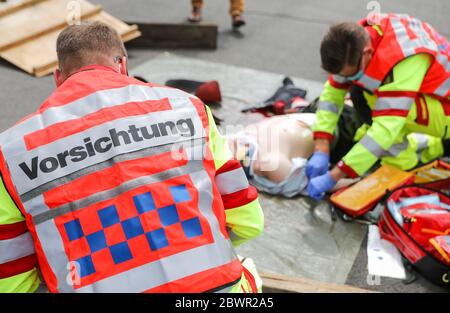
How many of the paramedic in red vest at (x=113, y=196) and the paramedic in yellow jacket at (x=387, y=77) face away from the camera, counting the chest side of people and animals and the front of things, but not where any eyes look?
1

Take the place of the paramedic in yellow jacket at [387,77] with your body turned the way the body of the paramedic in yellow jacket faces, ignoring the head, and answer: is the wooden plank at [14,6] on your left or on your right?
on your right

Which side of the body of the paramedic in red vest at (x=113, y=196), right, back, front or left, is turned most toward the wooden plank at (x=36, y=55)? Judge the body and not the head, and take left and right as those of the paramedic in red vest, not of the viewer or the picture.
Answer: front

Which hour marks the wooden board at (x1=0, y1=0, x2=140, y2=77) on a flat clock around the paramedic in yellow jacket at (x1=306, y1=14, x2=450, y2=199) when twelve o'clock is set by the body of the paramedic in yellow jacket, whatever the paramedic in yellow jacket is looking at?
The wooden board is roughly at 2 o'clock from the paramedic in yellow jacket.

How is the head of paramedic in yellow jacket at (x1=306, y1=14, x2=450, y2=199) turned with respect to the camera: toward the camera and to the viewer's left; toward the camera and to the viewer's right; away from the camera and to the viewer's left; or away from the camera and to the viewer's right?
toward the camera and to the viewer's left

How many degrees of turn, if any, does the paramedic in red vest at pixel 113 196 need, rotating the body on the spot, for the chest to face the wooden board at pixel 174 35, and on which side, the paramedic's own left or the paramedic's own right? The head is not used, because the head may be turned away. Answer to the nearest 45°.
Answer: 0° — they already face it

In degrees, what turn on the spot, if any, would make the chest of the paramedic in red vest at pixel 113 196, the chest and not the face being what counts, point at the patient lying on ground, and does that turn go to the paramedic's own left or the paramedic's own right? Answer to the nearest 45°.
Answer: approximately 45° to the paramedic's own right

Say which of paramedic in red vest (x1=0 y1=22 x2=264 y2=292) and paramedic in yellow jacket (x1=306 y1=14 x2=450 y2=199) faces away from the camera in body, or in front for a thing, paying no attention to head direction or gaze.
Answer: the paramedic in red vest

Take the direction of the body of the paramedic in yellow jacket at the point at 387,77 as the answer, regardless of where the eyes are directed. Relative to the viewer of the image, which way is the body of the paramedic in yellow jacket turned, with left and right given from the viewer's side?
facing the viewer and to the left of the viewer

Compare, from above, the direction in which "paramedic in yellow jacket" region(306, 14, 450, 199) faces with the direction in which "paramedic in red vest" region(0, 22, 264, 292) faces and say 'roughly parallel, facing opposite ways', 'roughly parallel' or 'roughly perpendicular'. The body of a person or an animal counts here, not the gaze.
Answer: roughly perpendicular

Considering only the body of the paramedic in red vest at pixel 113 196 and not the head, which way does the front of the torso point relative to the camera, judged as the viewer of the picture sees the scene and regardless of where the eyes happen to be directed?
away from the camera

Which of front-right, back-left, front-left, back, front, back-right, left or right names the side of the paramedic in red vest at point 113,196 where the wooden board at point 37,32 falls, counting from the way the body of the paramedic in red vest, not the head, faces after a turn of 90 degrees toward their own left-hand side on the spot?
right
